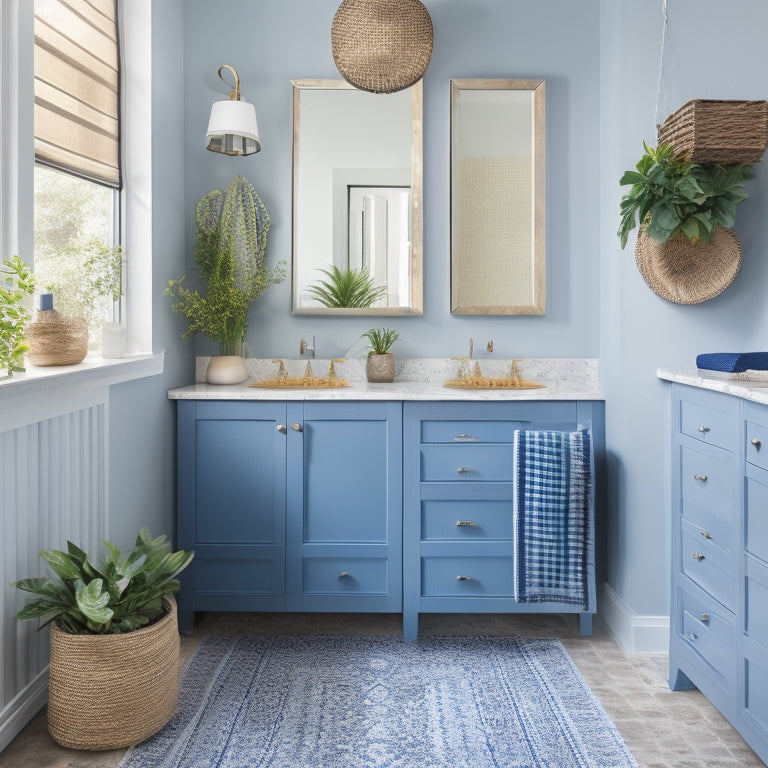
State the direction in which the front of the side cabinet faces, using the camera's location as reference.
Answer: facing the viewer and to the left of the viewer

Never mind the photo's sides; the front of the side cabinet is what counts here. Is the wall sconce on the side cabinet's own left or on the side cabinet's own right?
on the side cabinet's own right

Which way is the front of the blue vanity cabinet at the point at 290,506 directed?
toward the camera

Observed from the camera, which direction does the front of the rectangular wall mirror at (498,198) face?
facing the viewer

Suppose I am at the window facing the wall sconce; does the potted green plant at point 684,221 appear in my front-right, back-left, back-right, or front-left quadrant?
front-right

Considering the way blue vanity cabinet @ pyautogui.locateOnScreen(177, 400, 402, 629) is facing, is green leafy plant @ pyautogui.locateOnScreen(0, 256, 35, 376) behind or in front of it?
in front

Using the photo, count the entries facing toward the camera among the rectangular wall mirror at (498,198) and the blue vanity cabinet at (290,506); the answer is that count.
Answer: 2
